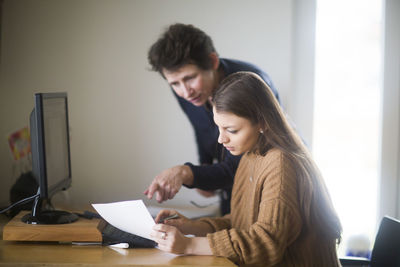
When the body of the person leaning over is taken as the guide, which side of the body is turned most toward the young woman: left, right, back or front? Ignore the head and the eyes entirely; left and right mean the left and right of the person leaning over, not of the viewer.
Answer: left

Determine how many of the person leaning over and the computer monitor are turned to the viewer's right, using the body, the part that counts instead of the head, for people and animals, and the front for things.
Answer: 1

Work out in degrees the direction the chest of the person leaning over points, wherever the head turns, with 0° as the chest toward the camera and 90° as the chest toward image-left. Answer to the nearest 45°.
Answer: approximately 45°

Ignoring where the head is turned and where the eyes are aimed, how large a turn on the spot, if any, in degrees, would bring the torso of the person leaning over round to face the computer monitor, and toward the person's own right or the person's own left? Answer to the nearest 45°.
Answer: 0° — they already face it

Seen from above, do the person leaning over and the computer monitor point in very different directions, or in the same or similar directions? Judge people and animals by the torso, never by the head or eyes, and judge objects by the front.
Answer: very different directions

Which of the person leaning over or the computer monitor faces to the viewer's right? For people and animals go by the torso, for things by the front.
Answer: the computer monitor

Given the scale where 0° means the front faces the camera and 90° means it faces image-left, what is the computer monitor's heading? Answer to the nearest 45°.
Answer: approximately 270°

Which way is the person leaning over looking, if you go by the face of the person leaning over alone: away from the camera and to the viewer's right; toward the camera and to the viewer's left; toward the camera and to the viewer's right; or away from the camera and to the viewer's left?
toward the camera and to the viewer's left
